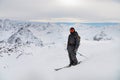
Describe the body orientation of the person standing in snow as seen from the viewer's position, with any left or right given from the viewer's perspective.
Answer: facing the viewer and to the left of the viewer
